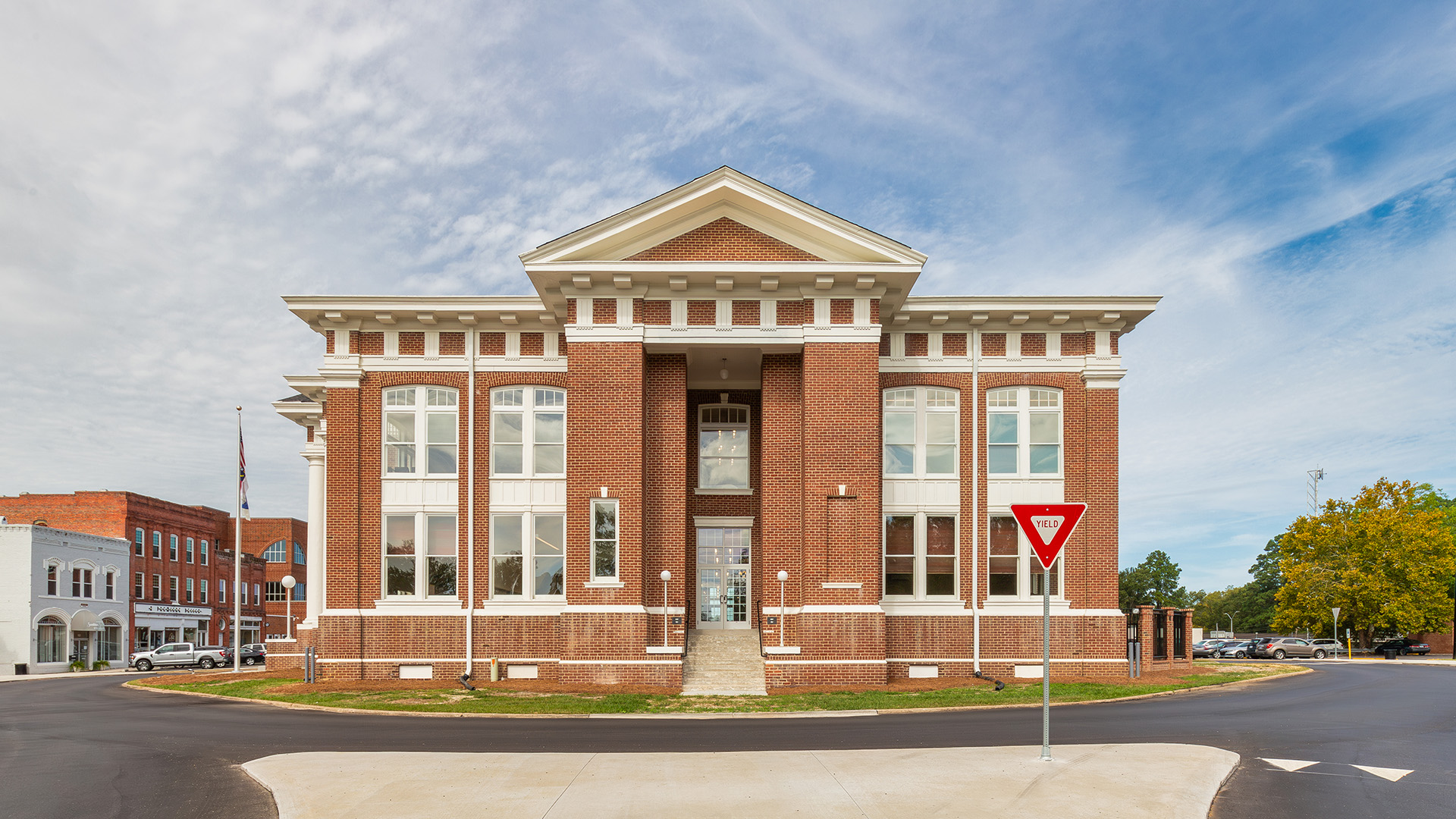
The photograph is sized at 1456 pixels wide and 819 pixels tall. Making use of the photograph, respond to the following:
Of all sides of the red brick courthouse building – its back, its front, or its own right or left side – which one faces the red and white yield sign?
front

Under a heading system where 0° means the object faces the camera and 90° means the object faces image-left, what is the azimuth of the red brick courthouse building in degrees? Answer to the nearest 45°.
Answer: approximately 0°

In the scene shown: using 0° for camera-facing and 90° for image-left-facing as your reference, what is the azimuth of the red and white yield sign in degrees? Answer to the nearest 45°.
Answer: approximately 0°

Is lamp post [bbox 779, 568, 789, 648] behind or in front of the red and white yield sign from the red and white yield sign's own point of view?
behind

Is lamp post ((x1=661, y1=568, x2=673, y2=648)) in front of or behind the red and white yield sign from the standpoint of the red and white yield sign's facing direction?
behind

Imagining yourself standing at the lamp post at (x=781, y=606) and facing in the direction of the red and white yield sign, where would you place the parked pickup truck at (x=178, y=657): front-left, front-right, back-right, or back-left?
back-right
